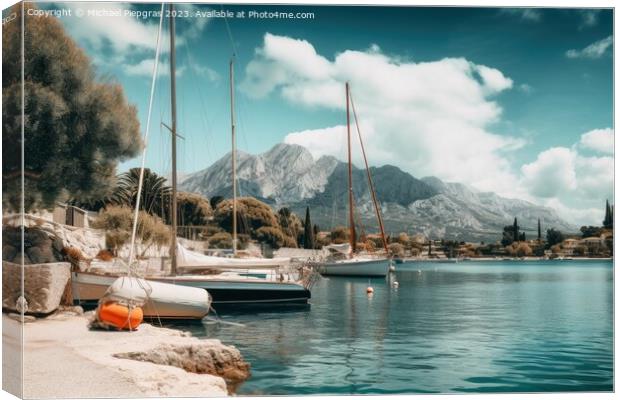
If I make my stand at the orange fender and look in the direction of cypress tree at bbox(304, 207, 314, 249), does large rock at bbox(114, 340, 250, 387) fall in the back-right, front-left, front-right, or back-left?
back-right
